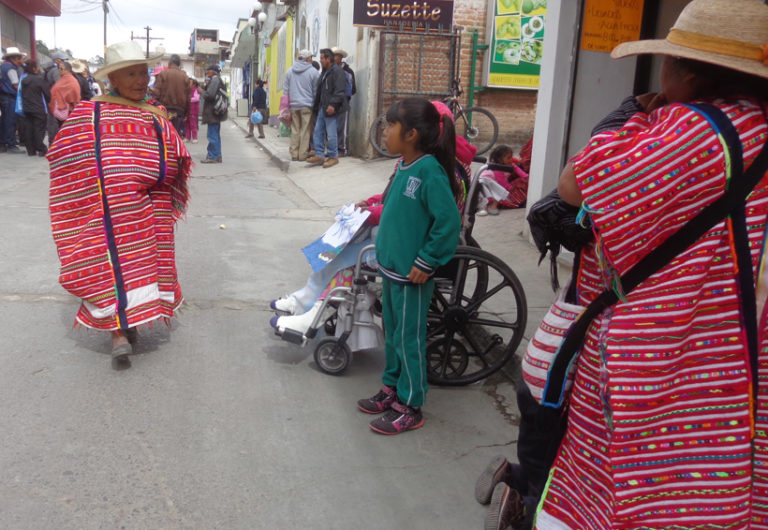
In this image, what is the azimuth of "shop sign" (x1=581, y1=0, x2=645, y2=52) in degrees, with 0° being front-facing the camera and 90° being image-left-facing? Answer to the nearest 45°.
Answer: approximately 0°

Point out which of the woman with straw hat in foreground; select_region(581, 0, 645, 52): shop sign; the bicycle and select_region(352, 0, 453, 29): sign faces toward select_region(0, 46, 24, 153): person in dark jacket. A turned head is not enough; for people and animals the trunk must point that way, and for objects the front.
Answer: the woman with straw hat in foreground

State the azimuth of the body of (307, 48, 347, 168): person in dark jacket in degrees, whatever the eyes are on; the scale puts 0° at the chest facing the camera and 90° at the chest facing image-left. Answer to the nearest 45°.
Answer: approximately 45°

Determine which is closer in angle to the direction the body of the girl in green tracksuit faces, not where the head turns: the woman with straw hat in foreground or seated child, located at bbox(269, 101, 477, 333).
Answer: the seated child

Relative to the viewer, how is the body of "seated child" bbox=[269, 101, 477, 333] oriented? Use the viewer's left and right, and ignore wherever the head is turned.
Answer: facing to the left of the viewer

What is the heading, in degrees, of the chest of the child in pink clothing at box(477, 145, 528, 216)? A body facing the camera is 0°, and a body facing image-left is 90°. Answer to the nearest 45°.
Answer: approximately 90°

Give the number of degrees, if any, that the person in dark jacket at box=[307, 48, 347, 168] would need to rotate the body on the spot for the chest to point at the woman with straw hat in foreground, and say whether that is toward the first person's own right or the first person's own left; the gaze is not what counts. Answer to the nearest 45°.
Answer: approximately 45° to the first person's own left

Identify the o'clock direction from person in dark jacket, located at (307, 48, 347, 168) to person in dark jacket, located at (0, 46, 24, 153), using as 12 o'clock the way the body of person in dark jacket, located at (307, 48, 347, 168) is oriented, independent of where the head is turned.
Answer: person in dark jacket, located at (0, 46, 24, 153) is roughly at 2 o'clock from person in dark jacket, located at (307, 48, 347, 168).

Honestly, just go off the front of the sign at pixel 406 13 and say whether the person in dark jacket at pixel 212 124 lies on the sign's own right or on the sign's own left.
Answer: on the sign's own right
